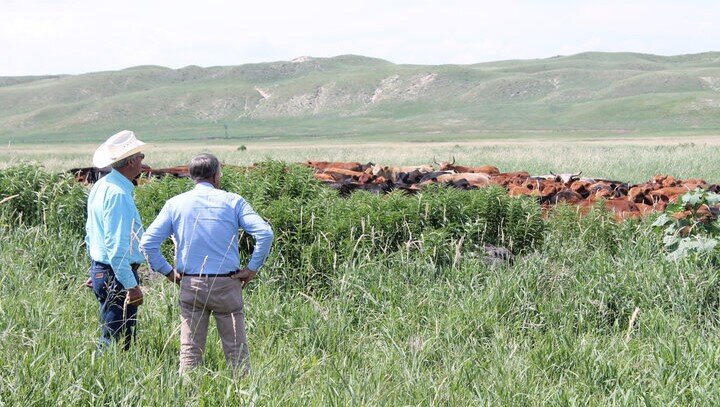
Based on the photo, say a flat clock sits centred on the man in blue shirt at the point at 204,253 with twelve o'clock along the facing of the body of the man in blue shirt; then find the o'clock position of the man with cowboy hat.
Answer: The man with cowboy hat is roughly at 10 o'clock from the man in blue shirt.

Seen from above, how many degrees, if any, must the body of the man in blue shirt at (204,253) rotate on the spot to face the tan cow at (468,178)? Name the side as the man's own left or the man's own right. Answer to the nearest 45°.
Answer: approximately 45° to the man's own right

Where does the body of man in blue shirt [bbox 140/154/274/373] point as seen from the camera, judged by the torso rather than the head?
away from the camera
